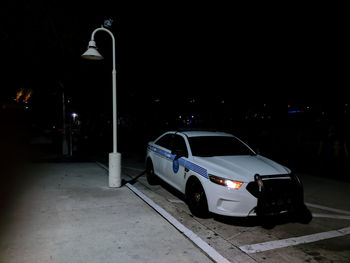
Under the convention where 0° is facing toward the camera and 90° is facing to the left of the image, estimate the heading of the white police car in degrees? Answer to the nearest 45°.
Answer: approximately 315°
